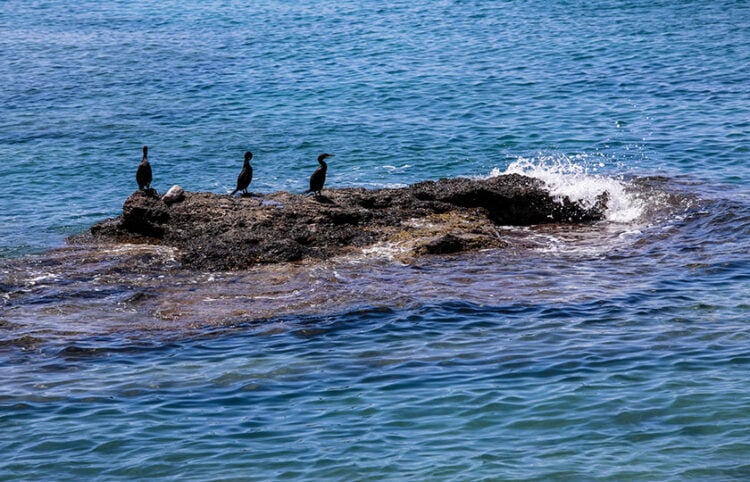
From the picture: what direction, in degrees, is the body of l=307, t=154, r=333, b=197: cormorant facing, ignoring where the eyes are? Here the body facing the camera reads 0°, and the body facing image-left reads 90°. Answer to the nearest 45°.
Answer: approximately 270°
